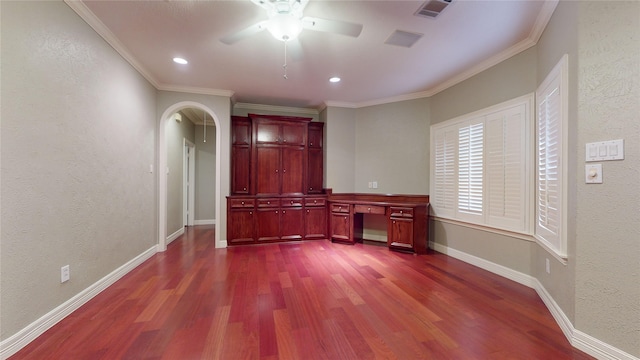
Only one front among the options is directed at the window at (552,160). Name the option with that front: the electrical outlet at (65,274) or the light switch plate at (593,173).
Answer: the electrical outlet

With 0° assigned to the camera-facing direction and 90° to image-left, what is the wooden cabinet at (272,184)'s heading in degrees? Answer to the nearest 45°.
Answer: approximately 0°

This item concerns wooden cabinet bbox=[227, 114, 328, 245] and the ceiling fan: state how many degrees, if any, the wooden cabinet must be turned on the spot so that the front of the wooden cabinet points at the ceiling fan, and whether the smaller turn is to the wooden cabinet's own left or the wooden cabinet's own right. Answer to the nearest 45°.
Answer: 0° — it already faces it
